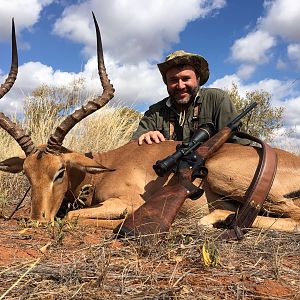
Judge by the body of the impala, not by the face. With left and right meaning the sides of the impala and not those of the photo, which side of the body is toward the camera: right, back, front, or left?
left

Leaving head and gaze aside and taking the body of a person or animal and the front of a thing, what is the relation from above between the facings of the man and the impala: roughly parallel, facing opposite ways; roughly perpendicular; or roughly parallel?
roughly perpendicular

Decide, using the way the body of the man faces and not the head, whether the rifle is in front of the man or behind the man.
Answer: in front

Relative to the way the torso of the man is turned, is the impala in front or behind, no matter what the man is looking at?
in front

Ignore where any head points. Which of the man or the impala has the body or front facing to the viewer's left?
the impala

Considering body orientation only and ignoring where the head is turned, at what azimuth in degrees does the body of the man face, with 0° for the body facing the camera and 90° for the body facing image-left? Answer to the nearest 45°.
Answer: approximately 0°

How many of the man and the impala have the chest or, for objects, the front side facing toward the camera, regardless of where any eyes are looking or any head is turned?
1
